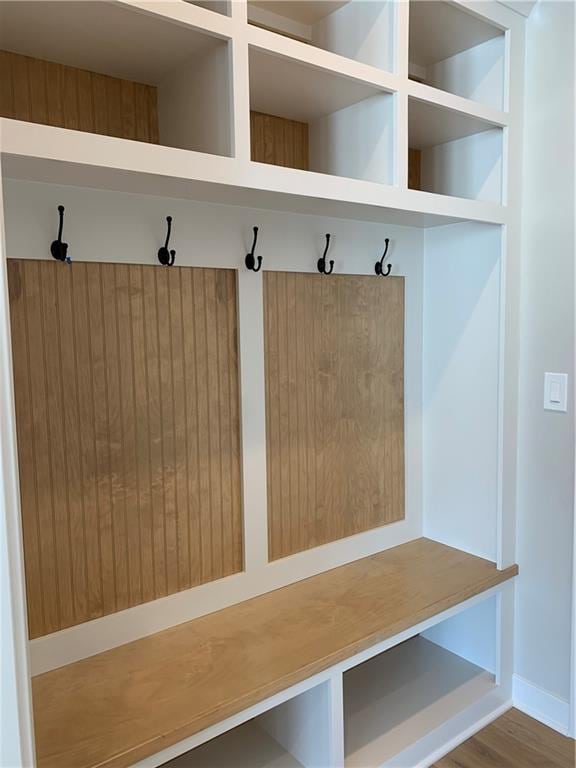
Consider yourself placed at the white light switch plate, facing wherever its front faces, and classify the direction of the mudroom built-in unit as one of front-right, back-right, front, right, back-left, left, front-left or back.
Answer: front

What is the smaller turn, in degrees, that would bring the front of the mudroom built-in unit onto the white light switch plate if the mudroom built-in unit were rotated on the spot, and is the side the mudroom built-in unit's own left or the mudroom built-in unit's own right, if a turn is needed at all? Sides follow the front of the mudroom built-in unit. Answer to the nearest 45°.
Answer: approximately 45° to the mudroom built-in unit's own left

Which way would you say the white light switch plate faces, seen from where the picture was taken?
facing the viewer and to the left of the viewer

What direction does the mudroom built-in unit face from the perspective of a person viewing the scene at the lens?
facing the viewer and to the right of the viewer

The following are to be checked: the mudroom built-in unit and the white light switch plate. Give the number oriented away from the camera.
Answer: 0
